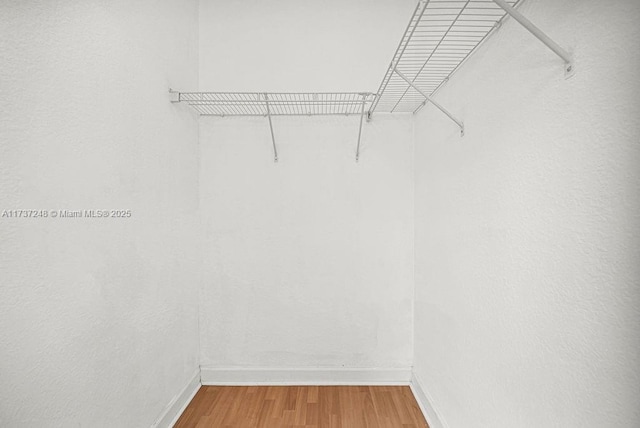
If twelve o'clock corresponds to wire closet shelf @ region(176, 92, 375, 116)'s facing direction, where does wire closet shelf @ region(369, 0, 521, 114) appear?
wire closet shelf @ region(369, 0, 521, 114) is roughly at 10 o'clock from wire closet shelf @ region(176, 92, 375, 116).

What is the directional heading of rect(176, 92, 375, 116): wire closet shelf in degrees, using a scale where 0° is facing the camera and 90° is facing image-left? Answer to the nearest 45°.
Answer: approximately 0°

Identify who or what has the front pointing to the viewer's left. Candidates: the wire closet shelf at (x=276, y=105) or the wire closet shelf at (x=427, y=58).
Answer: the wire closet shelf at (x=427, y=58)

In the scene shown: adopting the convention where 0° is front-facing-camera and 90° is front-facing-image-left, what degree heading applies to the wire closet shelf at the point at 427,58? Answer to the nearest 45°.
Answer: approximately 90°

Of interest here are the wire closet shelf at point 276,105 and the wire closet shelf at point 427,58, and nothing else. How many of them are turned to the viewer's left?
1

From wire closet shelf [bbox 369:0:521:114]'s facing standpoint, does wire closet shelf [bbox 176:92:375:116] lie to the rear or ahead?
ahead
